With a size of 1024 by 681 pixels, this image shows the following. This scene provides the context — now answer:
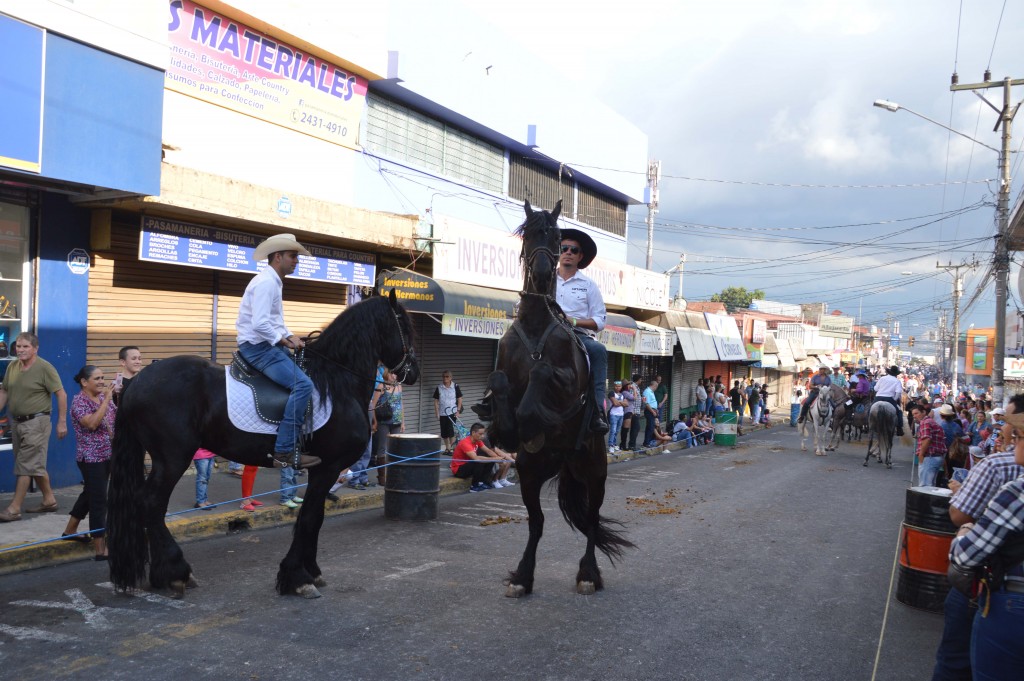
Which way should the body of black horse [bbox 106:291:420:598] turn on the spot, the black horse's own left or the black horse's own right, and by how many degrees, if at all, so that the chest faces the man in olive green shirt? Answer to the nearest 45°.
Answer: approximately 135° to the black horse's own left

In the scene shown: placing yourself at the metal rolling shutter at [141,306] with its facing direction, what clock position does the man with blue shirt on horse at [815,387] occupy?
The man with blue shirt on horse is roughly at 10 o'clock from the metal rolling shutter.

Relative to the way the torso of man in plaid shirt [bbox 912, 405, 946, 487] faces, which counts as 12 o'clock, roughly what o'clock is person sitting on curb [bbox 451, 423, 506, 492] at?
The person sitting on curb is roughly at 11 o'clock from the man in plaid shirt.

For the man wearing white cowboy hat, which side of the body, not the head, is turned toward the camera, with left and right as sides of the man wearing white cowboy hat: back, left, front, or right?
right

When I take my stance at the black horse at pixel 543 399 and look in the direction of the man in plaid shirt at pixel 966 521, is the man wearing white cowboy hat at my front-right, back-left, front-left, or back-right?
back-right

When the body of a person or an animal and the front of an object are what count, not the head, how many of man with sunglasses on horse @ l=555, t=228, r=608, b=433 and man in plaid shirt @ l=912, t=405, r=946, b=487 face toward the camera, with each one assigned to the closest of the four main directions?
1

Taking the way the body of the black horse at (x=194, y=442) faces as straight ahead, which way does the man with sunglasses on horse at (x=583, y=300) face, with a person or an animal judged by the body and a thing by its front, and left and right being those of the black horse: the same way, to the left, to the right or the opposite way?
to the right

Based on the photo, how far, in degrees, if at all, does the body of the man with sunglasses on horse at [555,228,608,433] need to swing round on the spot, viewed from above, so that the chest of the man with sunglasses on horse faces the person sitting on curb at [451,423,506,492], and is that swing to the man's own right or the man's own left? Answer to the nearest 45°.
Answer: approximately 180°

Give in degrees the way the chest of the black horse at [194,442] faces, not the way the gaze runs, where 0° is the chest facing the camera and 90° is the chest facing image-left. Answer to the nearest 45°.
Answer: approximately 270°

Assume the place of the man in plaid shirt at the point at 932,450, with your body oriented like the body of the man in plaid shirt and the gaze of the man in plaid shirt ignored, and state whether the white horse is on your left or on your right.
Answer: on your right

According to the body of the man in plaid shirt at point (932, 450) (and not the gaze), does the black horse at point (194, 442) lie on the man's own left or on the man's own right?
on the man's own left

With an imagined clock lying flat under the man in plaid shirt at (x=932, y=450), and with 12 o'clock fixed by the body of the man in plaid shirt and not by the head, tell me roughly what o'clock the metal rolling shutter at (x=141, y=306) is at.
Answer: The metal rolling shutter is roughly at 11 o'clock from the man in plaid shirt.
